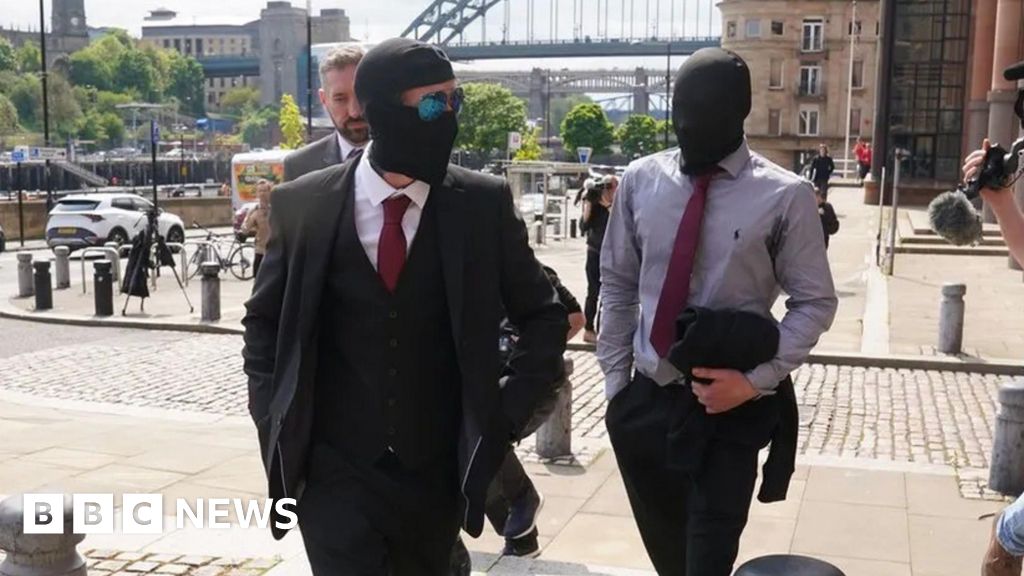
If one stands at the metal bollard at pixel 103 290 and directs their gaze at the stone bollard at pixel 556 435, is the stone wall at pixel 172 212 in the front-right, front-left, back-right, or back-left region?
back-left

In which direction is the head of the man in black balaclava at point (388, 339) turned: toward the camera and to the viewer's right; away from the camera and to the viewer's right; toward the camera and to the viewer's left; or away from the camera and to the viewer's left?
toward the camera and to the viewer's right

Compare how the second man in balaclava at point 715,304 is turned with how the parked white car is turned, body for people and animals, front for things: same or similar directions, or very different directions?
very different directions

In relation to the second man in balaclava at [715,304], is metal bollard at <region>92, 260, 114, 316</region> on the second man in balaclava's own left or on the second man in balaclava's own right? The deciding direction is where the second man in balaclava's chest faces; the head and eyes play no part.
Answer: on the second man in balaclava's own right

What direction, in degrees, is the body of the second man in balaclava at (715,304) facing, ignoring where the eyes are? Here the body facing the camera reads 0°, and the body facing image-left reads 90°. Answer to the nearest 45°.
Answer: approximately 45°

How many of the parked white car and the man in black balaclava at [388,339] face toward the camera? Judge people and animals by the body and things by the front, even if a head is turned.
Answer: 1

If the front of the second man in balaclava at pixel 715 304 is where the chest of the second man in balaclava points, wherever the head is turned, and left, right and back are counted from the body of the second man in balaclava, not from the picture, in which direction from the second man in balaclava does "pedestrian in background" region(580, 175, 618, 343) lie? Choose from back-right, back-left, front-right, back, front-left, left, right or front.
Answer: back-right
